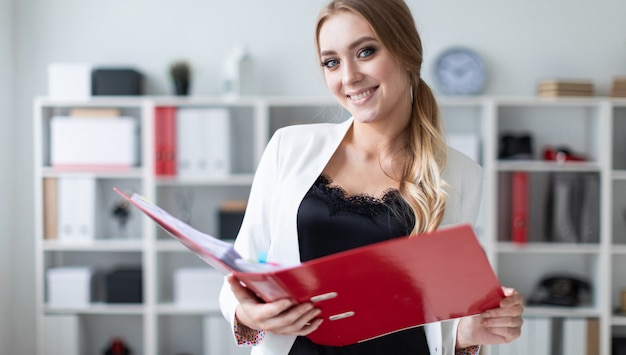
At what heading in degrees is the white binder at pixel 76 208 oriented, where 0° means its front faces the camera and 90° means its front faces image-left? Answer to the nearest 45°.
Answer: approximately 0°

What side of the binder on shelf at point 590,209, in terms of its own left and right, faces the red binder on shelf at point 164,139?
right

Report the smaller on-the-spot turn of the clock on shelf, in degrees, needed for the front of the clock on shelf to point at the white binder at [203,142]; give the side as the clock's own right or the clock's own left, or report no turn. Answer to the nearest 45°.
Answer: approximately 90° to the clock's own right
